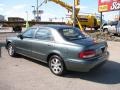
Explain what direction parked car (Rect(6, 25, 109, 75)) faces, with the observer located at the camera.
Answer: facing away from the viewer and to the left of the viewer

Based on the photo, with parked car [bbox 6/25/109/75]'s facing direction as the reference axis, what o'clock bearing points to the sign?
The sign is roughly at 2 o'clock from the parked car.

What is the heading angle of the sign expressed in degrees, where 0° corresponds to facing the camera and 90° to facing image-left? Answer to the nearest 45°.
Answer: approximately 0°

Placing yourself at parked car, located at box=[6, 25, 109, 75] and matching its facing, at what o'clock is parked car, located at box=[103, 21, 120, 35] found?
parked car, located at box=[103, 21, 120, 35] is roughly at 2 o'clock from parked car, located at box=[6, 25, 109, 75].

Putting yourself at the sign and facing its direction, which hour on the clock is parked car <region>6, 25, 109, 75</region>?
The parked car is roughly at 12 o'clock from the sign.

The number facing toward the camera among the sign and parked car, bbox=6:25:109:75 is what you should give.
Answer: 1
